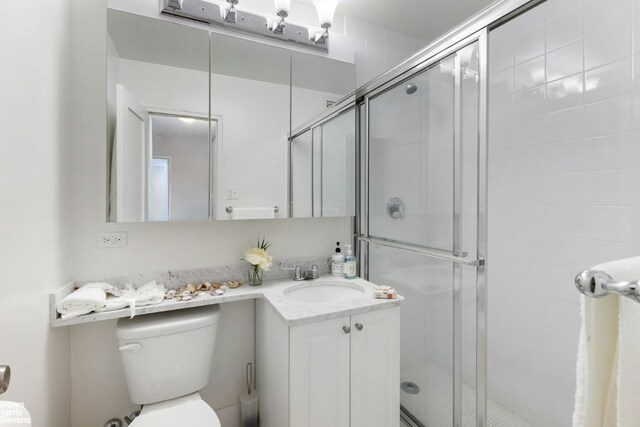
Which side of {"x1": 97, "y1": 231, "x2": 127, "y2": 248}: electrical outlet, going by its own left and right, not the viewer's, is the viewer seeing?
front

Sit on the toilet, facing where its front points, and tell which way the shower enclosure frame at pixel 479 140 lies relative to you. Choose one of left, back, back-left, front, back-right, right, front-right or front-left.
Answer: front-left

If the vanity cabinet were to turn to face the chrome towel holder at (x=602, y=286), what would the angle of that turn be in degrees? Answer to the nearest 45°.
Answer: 0° — it already faces it

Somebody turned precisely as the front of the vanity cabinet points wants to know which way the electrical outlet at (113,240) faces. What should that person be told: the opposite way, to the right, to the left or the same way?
the same way

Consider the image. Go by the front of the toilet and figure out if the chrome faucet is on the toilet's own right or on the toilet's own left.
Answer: on the toilet's own left

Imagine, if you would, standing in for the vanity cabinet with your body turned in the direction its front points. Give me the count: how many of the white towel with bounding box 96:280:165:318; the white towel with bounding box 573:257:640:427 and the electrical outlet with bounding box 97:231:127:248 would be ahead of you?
1

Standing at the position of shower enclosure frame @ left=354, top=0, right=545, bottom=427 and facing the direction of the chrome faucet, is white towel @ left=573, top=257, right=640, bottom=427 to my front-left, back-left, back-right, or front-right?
back-left

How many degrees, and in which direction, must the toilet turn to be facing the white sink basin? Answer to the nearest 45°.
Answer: approximately 90° to its left

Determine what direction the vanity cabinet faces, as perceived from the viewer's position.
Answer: facing the viewer and to the right of the viewer

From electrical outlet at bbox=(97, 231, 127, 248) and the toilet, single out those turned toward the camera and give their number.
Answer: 2

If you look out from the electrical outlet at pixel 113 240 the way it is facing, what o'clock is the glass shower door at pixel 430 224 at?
The glass shower door is roughly at 10 o'clock from the electrical outlet.

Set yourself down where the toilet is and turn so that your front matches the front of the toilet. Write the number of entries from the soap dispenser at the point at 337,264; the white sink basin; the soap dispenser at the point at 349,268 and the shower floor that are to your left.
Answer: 4
